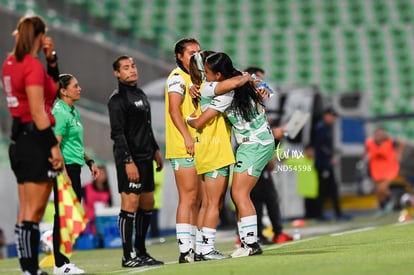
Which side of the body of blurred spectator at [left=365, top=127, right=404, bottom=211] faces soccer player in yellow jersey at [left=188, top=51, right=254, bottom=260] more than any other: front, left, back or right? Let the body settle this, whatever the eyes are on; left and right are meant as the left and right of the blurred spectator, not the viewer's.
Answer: front

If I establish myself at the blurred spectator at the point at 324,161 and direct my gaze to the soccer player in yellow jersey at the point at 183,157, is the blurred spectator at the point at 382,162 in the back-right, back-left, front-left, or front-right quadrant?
back-left

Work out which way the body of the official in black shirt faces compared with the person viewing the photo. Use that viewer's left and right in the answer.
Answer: facing the viewer and to the right of the viewer

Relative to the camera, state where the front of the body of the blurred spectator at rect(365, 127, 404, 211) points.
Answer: toward the camera

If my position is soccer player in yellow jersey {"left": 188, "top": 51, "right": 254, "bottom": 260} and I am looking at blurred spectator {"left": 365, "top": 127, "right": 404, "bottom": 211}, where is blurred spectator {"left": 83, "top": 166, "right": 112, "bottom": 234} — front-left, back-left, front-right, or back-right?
front-left

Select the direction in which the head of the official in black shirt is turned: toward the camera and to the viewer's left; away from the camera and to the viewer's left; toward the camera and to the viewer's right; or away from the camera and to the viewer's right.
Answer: toward the camera and to the viewer's right
